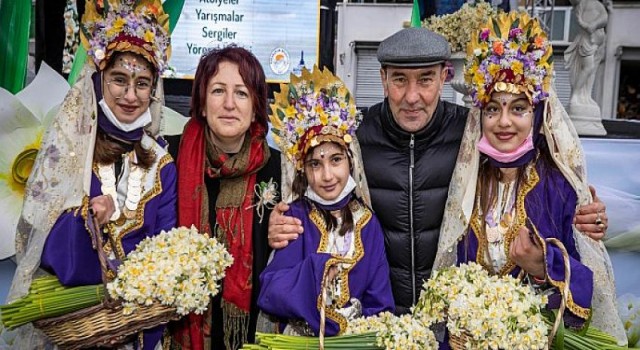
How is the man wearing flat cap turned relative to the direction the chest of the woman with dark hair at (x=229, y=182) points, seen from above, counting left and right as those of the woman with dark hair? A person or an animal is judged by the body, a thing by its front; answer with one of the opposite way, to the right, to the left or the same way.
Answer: the same way

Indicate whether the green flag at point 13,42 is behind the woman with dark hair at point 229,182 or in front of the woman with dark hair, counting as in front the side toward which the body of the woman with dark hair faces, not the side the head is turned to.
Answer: behind

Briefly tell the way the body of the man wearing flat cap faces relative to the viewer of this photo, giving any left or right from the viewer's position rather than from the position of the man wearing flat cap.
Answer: facing the viewer

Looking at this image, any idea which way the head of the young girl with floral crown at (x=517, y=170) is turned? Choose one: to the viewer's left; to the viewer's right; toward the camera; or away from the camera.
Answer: toward the camera

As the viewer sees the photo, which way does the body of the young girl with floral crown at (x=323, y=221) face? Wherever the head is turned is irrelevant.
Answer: toward the camera

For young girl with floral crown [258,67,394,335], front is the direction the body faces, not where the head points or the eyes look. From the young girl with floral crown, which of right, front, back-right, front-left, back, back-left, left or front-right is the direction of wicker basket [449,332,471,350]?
front-left

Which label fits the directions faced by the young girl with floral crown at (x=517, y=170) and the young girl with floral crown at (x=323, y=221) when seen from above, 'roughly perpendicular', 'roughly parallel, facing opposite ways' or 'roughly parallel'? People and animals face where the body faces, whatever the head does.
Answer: roughly parallel

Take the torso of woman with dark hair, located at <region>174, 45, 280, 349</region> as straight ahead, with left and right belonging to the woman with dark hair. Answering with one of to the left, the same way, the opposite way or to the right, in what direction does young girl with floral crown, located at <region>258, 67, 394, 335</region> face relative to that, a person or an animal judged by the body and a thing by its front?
the same way

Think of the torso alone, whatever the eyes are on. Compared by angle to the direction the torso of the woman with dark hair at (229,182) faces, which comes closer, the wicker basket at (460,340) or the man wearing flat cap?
the wicker basket

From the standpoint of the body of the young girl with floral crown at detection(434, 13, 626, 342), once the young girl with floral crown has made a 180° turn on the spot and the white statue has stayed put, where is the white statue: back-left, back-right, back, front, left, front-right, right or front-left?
front

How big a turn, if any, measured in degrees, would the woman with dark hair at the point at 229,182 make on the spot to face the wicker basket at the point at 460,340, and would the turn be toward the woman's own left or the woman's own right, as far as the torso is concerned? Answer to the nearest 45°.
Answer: approximately 45° to the woman's own left

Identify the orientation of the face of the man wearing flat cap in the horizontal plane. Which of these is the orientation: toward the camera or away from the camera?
toward the camera

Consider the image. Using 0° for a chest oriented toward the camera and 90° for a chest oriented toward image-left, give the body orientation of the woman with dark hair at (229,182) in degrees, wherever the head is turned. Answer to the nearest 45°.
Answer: approximately 0°

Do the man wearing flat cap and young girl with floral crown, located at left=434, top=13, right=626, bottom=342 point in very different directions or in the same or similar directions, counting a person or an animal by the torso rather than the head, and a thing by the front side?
same or similar directions

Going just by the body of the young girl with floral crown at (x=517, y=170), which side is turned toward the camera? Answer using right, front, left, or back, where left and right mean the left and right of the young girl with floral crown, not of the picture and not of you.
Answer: front

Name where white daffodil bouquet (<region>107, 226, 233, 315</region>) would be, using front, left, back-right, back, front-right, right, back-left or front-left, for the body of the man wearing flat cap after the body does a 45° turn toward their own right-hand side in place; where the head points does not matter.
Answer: front

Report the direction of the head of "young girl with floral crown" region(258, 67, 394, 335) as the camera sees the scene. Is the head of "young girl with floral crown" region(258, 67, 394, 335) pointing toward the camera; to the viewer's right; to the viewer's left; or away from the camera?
toward the camera
